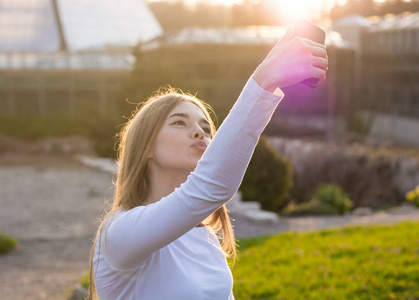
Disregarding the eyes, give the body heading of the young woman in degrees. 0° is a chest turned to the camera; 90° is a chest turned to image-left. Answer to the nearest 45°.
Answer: approximately 315°

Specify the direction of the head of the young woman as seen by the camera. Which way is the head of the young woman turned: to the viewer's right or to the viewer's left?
to the viewer's right

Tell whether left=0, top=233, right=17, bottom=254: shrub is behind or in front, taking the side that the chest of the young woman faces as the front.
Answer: behind
